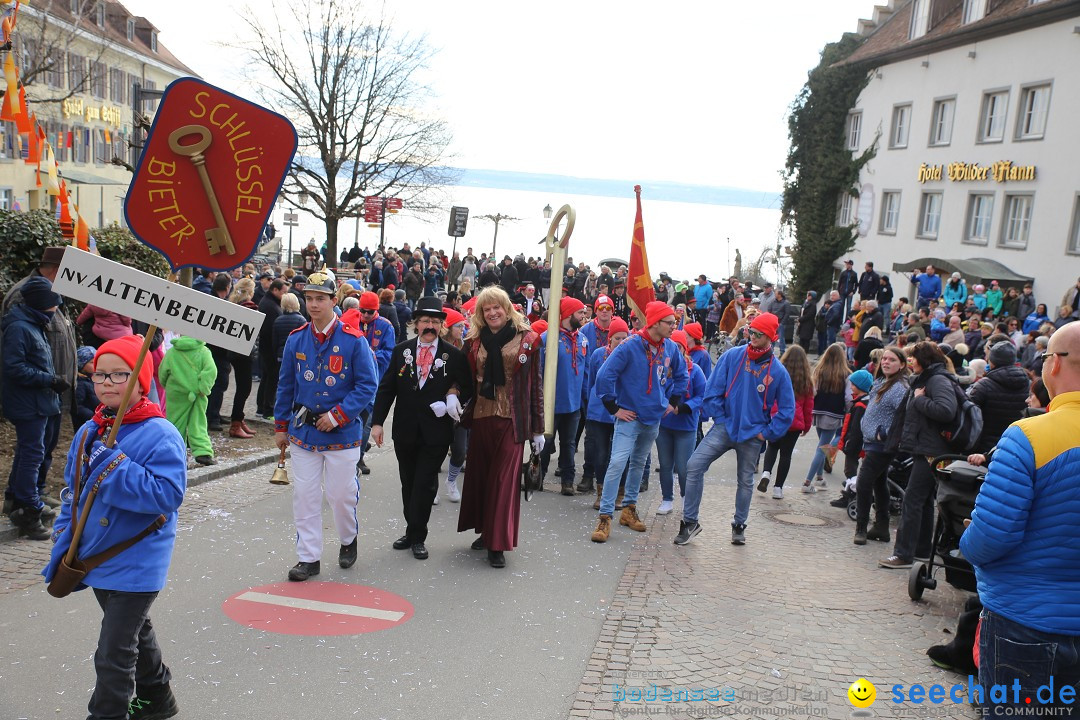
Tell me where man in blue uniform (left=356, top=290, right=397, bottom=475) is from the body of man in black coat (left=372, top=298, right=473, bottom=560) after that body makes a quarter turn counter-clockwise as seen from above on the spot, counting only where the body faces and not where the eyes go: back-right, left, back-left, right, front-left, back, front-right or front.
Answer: left

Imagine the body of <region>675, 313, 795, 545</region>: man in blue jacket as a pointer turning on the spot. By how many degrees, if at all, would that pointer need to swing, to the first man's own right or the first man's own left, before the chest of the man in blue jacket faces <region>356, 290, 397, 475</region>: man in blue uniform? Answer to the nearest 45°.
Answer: approximately 90° to the first man's own right

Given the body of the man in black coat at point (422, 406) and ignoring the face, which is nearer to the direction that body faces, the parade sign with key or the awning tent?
the parade sign with key

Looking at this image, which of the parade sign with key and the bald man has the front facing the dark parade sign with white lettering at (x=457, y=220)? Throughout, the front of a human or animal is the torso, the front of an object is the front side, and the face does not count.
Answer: the bald man

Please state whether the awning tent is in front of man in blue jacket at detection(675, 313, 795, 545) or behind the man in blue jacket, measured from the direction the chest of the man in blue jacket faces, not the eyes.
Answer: behind

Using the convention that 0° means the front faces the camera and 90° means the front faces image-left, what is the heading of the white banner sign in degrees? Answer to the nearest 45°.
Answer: approximately 0°

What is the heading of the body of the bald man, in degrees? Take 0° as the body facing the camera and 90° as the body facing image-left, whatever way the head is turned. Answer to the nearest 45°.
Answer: approximately 135°

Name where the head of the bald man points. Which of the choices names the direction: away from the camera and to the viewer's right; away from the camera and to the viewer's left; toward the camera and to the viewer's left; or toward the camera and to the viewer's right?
away from the camera and to the viewer's left

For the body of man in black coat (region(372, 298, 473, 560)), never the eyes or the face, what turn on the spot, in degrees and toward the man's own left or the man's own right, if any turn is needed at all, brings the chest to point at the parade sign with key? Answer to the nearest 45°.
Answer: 0° — they already face it

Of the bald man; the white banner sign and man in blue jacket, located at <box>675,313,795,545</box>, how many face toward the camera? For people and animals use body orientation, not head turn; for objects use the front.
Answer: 2

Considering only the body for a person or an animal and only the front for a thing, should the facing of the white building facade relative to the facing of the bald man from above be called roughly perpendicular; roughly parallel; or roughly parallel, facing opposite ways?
roughly perpendicular

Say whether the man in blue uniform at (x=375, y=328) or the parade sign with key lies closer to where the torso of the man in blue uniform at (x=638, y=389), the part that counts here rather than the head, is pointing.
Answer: the parade sign with key

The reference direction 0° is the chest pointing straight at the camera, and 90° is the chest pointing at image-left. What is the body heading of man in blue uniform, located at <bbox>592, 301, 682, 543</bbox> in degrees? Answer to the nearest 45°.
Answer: approximately 315°
